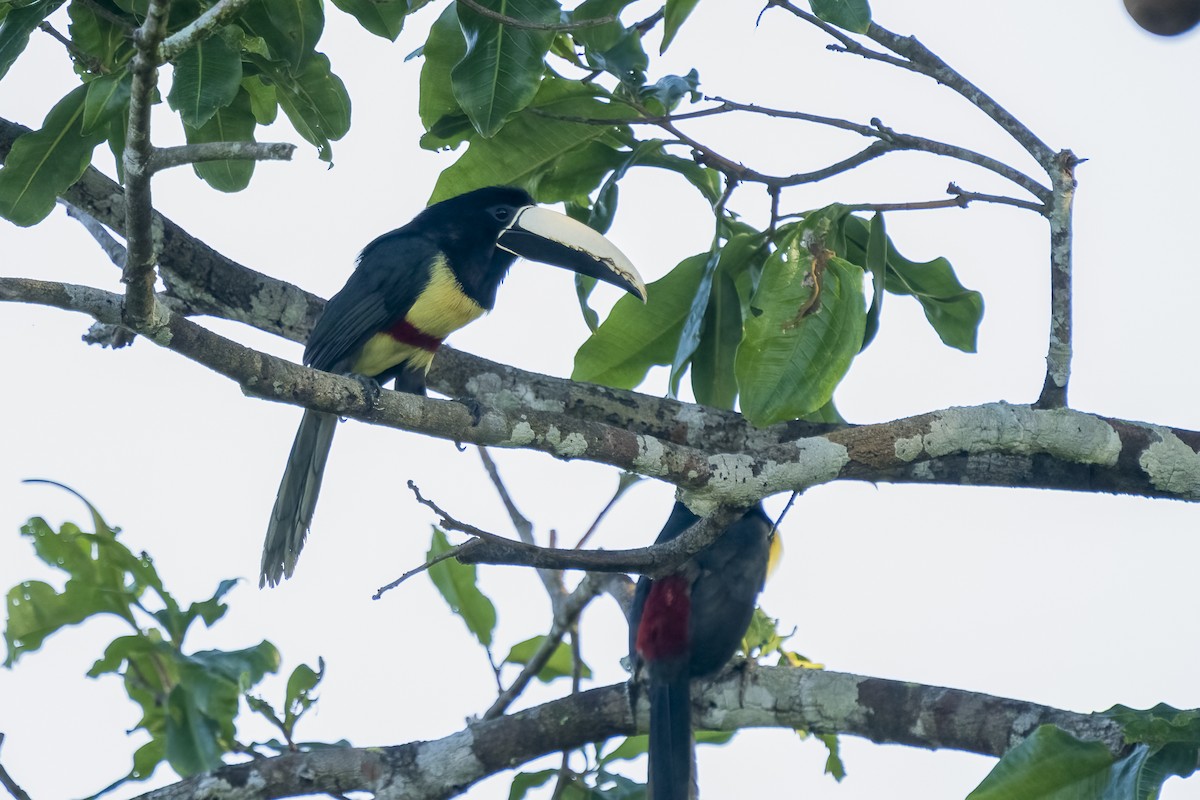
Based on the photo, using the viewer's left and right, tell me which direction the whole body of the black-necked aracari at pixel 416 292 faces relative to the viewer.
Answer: facing to the right of the viewer
